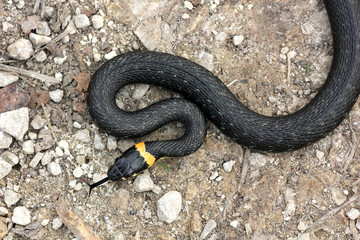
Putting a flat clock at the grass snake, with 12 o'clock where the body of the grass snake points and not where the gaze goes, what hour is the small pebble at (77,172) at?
The small pebble is roughly at 12 o'clock from the grass snake.

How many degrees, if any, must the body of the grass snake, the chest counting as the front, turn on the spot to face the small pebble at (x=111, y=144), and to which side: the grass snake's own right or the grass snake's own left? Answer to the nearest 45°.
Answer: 0° — it already faces it

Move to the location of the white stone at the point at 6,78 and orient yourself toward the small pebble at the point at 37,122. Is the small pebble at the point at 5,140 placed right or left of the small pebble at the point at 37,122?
right

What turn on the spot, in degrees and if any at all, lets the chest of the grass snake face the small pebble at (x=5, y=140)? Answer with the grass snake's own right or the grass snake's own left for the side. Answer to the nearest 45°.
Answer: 0° — it already faces it

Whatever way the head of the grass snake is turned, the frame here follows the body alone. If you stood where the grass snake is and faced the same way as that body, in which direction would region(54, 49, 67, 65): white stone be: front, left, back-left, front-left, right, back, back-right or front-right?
front-right

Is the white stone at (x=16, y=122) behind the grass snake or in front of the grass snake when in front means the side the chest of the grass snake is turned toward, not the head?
in front

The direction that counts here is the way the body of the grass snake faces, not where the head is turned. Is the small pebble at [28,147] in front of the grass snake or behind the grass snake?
in front

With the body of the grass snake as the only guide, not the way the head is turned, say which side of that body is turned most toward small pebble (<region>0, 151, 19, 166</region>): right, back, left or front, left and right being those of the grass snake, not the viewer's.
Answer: front

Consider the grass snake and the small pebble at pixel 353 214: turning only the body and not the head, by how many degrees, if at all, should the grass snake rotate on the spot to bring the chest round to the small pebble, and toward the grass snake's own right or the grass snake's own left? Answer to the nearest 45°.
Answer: approximately 135° to the grass snake's own left

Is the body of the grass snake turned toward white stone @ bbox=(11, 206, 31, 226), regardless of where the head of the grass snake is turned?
yes

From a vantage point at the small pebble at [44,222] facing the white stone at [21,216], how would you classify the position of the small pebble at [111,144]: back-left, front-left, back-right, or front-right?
back-right

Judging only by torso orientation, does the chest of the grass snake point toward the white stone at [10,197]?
yes

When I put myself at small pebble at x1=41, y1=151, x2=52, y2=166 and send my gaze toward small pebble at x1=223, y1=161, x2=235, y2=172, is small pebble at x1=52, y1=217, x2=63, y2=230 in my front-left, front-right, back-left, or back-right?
front-right

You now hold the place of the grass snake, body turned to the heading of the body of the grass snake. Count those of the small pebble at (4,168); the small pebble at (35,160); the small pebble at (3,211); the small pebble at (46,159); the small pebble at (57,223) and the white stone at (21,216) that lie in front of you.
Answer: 6

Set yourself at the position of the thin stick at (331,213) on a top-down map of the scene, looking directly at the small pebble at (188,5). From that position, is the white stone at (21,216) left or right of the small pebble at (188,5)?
left

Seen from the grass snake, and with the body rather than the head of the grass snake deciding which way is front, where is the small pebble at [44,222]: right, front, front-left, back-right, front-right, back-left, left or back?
front

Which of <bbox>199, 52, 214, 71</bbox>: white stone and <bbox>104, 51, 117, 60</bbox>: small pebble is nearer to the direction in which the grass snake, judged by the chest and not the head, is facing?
the small pebble

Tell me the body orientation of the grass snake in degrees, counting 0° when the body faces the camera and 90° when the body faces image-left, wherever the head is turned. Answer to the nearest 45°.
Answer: approximately 45°

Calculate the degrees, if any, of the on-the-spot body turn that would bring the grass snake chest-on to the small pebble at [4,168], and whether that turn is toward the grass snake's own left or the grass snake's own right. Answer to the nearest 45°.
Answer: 0° — it already faces it
